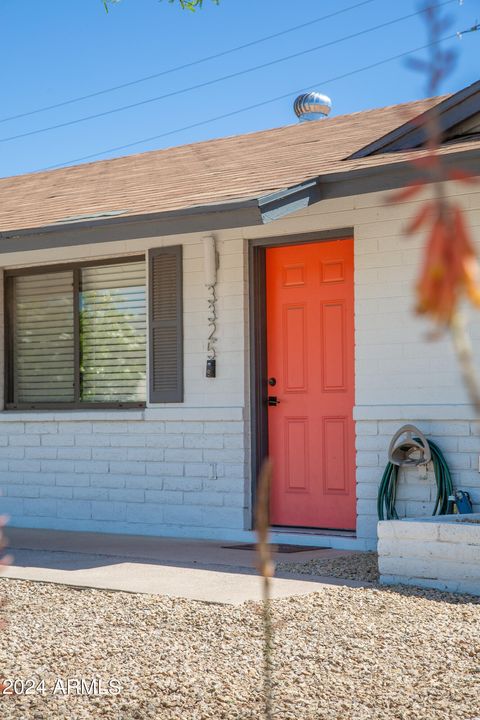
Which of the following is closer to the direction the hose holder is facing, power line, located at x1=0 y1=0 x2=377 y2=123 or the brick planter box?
the brick planter box

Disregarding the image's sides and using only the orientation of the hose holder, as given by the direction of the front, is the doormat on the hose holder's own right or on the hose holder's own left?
on the hose holder's own right

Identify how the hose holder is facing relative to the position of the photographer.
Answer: facing the viewer

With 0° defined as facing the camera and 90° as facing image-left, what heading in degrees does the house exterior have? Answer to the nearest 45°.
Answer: approximately 45°

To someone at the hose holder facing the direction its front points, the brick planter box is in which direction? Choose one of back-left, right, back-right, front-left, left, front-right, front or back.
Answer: front

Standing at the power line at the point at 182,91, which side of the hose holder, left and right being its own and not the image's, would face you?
back

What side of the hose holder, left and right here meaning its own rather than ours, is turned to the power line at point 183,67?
back

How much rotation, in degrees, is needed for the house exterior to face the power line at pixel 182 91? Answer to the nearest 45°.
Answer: approximately 135° to its right
